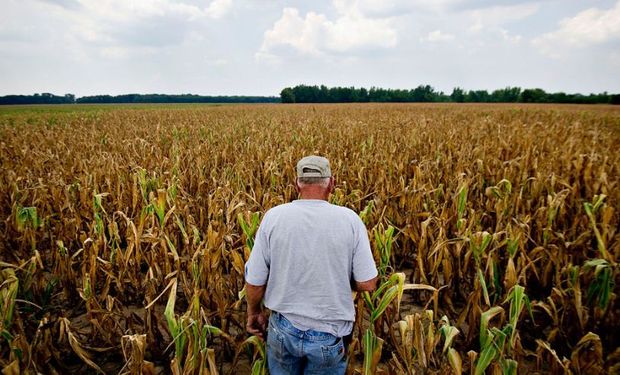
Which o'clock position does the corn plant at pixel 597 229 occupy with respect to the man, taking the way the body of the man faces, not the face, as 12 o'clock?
The corn plant is roughly at 2 o'clock from the man.

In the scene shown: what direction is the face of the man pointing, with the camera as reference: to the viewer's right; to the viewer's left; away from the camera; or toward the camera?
away from the camera

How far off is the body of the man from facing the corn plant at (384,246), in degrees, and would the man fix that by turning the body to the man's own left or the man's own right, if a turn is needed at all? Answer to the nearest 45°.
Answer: approximately 45° to the man's own right

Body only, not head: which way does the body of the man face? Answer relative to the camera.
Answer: away from the camera
